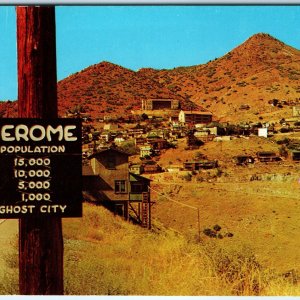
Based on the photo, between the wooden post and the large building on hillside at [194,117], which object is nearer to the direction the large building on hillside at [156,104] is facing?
the wooden post

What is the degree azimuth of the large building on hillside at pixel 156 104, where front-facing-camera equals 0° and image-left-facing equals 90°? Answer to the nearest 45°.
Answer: approximately 0°

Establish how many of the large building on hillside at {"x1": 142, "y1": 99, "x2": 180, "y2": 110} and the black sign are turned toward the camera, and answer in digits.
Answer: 2

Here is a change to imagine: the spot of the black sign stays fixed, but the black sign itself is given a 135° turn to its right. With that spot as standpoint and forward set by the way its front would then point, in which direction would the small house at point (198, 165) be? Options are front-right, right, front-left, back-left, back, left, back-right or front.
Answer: right

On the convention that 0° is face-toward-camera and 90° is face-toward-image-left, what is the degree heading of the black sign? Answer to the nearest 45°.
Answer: approximately 0°
